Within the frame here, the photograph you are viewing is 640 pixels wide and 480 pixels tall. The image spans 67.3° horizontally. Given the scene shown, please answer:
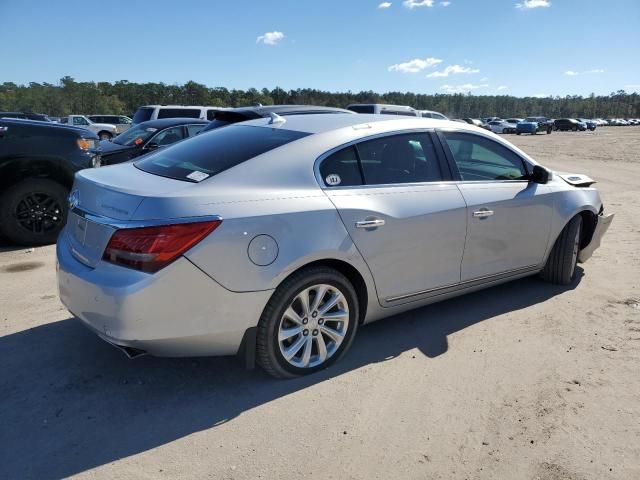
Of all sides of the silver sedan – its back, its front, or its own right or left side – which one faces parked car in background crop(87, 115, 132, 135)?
left

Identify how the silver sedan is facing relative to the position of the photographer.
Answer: facing away from the viewer and to the right of the viewer

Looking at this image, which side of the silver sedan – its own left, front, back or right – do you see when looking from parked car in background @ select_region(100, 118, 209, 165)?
left

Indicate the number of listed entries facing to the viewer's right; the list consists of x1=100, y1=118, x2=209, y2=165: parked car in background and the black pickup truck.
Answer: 1

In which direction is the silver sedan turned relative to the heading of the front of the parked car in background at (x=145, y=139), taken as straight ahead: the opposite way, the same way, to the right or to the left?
the opposite way

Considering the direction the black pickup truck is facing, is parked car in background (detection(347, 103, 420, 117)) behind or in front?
in front

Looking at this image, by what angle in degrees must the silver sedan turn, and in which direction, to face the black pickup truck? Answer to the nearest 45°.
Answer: approximately 90° to its left

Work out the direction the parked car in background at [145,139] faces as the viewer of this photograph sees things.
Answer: facing the viewer and to the left of the viewer

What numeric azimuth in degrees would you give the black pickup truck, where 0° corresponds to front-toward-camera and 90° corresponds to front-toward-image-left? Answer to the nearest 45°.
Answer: approximately 270°

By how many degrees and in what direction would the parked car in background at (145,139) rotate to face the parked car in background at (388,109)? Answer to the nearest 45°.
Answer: approximately 180°

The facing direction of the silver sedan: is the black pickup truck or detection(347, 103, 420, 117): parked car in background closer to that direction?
the parked car in background

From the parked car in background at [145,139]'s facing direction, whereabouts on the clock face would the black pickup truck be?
The black pickup truck is roughly at 11 o'clock from the parked car in background.
